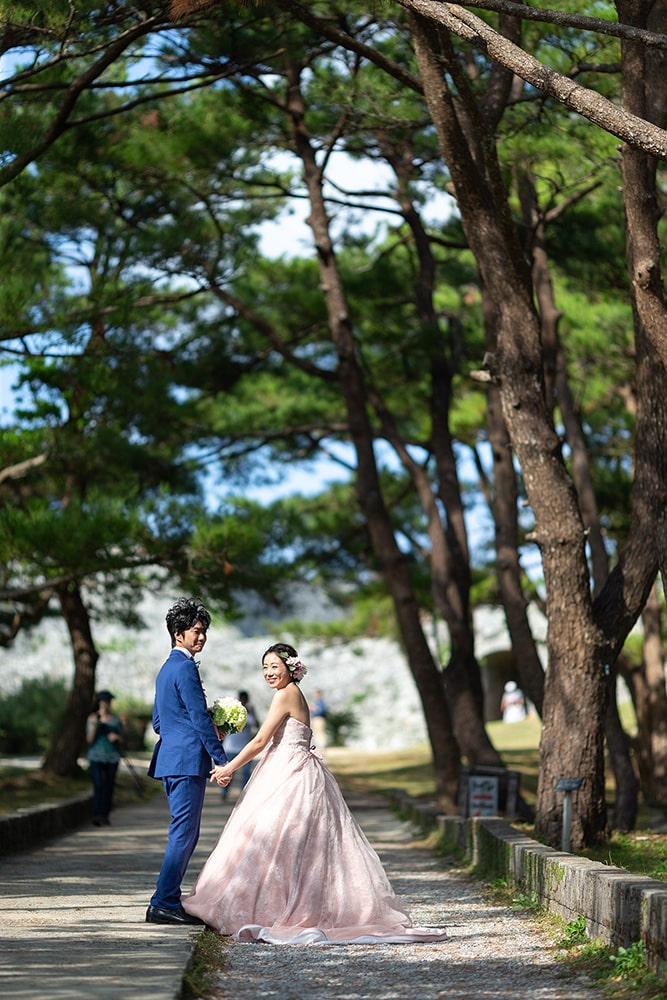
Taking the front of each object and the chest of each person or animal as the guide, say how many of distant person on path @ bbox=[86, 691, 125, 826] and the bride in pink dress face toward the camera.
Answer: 1

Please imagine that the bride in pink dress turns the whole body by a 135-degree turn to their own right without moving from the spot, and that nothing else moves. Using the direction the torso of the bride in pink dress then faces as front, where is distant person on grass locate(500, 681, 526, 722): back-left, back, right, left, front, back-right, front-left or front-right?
front-left

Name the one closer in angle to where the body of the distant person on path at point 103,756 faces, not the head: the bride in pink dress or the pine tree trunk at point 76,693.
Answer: the bride in pink dress

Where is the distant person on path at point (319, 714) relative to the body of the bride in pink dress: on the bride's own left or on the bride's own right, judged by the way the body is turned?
on the bride's own right

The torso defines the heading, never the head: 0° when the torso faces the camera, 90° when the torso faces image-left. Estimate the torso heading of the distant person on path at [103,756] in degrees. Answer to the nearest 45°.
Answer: approximately 0°

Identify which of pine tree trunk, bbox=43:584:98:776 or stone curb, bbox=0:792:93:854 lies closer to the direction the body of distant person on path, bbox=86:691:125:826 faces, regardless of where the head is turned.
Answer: the stone curb

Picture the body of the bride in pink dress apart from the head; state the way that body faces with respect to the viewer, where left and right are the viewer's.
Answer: facing to the left of the viewer
